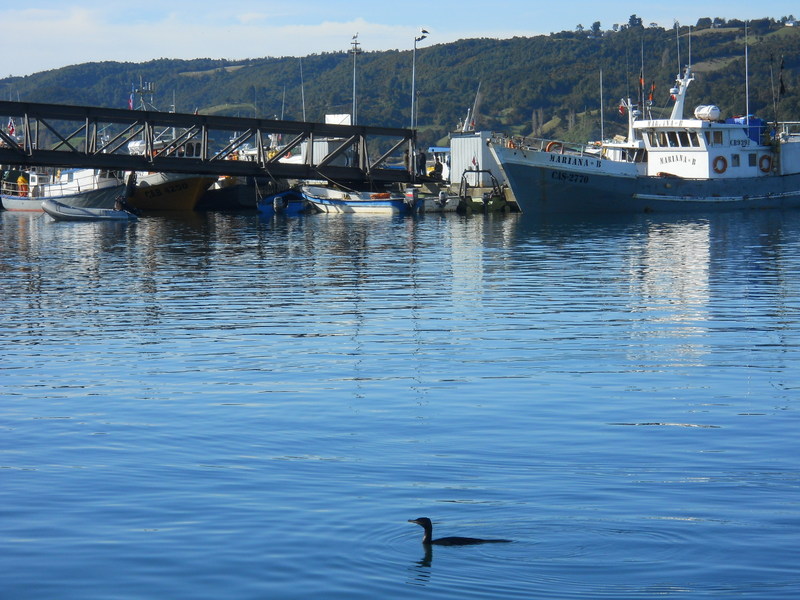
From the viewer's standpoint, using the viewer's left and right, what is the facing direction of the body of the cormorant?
facing to the left of the viewer
